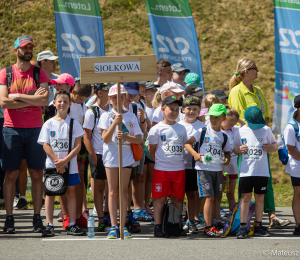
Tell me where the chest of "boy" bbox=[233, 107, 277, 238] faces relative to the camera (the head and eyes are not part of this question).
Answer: toward the camera

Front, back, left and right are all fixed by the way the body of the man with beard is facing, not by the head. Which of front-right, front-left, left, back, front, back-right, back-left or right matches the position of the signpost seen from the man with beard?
front-left

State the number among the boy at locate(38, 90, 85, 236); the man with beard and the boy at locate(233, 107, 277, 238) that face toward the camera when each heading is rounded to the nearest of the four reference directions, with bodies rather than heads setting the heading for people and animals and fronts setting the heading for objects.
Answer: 3

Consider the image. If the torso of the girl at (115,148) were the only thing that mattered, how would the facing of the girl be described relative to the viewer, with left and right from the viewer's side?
facing the viewer

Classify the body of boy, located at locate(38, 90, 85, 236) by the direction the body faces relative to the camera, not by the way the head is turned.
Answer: toward the camera

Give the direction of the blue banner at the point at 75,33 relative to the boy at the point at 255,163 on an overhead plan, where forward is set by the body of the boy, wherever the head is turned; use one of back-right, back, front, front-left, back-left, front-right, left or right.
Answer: back-right
